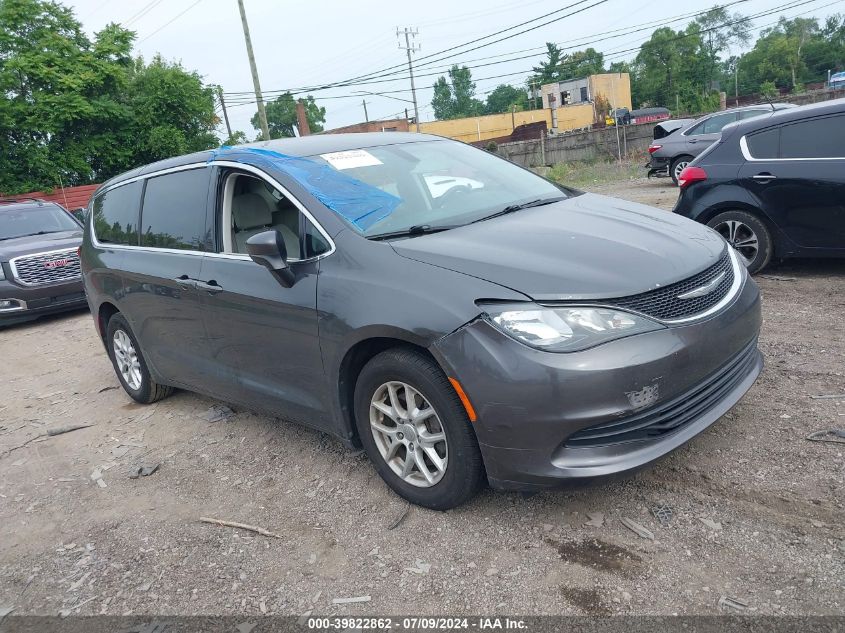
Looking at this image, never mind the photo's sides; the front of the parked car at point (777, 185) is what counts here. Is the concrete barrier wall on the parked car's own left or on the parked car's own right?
on the parked car's own left

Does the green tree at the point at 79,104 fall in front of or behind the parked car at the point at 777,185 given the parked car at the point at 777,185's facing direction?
behind

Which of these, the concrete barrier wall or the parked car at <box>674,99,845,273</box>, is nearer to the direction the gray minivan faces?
the parked car

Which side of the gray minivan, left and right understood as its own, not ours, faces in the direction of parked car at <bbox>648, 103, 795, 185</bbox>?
left

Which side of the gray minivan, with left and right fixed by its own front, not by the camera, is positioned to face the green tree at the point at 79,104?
back

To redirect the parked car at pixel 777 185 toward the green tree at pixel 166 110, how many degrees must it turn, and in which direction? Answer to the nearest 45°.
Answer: approximately 135° to its left

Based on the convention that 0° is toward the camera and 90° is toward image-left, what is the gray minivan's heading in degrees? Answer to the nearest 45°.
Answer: approximately 315°

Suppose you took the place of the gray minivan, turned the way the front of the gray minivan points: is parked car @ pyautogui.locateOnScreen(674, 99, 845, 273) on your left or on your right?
on your left

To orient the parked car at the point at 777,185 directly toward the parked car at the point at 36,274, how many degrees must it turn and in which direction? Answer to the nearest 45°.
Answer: approximately 180°

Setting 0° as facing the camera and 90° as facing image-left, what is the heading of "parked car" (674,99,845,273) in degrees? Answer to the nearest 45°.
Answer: approximately 270°

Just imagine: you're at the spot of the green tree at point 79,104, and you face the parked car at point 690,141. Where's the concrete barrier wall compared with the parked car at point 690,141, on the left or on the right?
left
